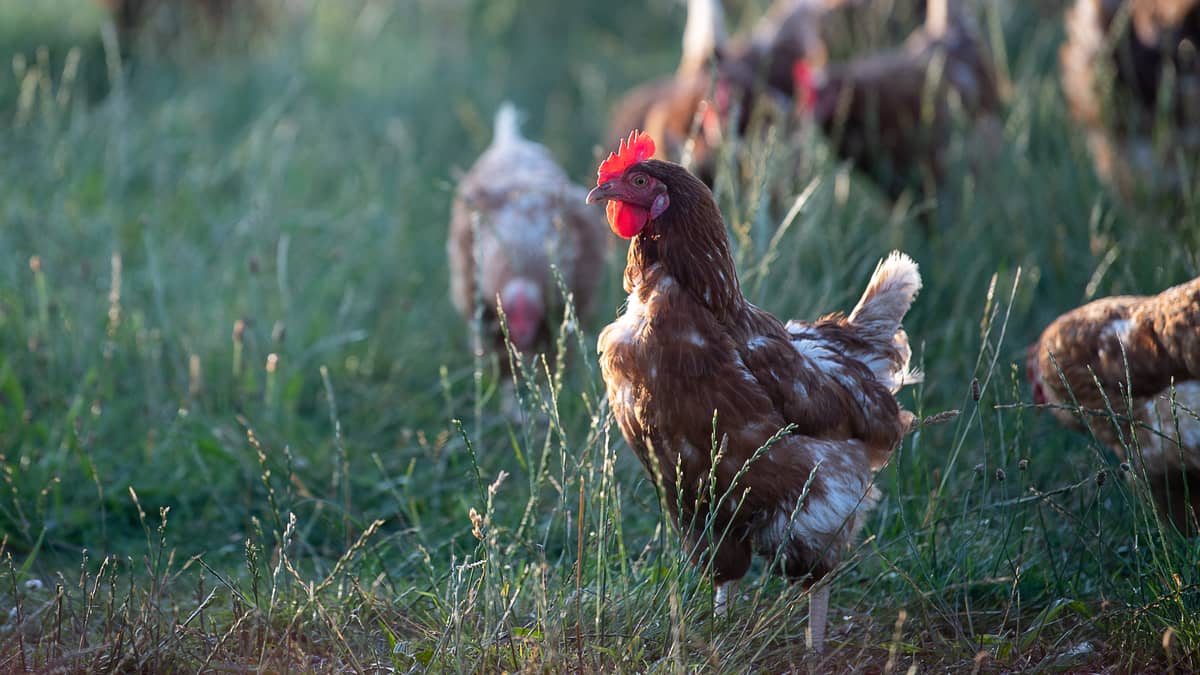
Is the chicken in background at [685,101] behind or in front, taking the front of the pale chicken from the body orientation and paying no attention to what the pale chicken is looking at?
behind

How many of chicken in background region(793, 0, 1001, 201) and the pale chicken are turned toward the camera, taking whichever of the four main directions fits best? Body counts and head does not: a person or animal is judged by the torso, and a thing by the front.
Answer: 1

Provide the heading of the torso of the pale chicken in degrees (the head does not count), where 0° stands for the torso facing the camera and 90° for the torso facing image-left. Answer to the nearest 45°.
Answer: approximately 0°

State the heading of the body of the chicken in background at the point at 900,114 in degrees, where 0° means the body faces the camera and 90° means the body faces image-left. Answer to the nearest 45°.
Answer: approximately 90°

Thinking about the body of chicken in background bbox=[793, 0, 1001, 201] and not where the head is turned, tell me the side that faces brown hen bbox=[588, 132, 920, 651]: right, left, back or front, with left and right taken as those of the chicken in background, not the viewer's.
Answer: left

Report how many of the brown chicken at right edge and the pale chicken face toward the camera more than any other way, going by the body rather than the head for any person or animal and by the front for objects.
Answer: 1

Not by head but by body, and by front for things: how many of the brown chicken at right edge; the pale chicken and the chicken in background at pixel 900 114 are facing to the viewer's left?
2

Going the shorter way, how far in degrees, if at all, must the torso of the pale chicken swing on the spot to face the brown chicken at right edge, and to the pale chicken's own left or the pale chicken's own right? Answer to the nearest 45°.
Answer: approximately 45° to the pale chicken's own left

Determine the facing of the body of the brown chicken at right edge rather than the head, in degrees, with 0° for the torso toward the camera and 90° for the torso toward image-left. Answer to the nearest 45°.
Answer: approximately 90°
